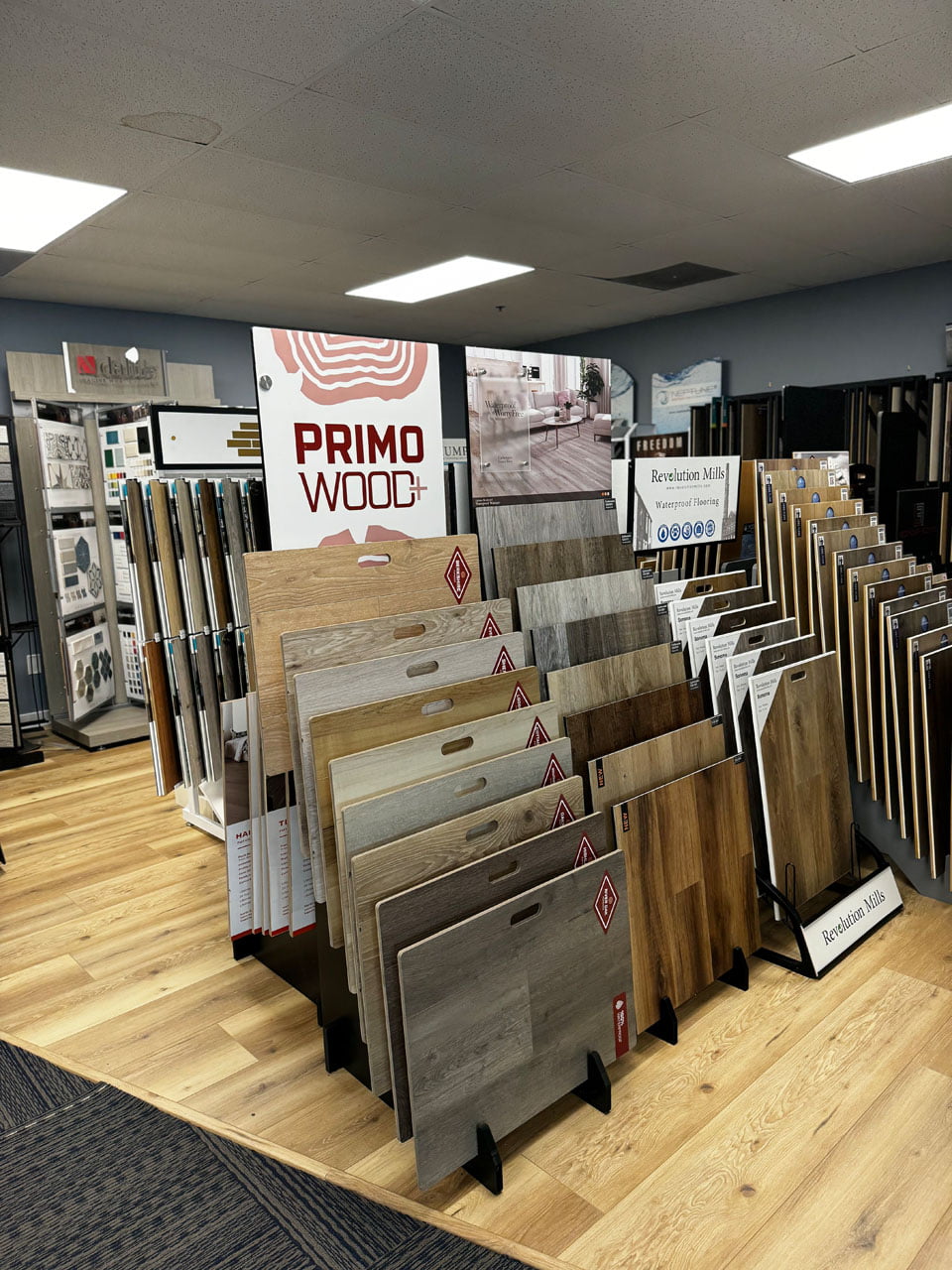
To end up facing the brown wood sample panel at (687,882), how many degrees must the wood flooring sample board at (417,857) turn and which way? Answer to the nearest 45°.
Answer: approximately 90° to its left

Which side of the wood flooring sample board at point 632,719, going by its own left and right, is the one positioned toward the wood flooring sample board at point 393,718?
right

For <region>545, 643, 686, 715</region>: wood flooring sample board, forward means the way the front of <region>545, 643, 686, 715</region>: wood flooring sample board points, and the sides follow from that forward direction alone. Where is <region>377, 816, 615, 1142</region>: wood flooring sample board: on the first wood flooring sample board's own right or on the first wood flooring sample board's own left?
on the first wood flooring sample board's own right

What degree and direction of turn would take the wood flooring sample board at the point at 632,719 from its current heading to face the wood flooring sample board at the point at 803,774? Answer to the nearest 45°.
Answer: approximately 90° to its left

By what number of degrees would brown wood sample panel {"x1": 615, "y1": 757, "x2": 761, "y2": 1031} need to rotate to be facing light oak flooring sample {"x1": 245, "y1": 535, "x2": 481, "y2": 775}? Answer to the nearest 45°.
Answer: approximately 135° to its right

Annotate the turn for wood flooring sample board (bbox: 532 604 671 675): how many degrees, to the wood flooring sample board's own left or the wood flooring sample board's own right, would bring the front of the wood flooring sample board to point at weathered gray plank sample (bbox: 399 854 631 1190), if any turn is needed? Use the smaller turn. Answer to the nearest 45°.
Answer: approximately 45° to the wood flooring sample board's own right

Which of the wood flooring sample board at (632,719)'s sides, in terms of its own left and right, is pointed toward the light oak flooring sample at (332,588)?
right

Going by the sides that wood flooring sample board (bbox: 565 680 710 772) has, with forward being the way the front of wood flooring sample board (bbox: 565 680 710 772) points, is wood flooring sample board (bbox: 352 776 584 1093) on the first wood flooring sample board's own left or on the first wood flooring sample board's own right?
on the first wood flooring sample board's own right
